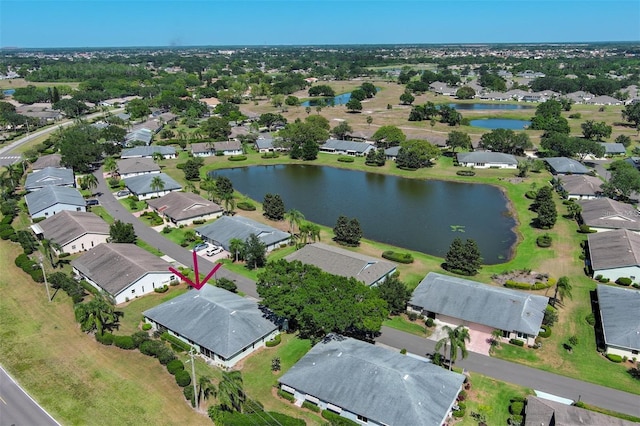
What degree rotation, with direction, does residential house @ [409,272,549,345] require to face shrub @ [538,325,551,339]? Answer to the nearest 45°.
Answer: approximately 90° to its left

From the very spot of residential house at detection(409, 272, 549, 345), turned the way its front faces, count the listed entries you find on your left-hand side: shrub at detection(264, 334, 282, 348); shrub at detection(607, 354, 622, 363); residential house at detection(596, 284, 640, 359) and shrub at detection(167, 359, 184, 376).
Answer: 2

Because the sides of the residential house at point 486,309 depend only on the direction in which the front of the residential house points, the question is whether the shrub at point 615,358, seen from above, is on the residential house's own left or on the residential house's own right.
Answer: on the residential house's own left

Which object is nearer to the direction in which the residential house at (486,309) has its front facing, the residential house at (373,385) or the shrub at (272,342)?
the residential house

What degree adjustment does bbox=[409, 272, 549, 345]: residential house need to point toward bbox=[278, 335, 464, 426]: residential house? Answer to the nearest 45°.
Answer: approximately 45° to its right

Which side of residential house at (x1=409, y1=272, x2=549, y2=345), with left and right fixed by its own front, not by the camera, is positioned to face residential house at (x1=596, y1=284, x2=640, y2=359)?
left

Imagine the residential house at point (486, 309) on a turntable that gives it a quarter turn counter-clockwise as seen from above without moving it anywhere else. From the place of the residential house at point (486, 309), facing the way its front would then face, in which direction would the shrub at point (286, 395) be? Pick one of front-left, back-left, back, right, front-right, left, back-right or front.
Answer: back-right

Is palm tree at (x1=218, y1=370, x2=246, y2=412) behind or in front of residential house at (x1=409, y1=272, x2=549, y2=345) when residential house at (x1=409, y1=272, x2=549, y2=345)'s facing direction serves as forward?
in front

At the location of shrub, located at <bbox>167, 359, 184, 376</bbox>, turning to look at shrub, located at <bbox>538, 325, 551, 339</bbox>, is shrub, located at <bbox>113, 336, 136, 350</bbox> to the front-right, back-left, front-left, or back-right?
back-left

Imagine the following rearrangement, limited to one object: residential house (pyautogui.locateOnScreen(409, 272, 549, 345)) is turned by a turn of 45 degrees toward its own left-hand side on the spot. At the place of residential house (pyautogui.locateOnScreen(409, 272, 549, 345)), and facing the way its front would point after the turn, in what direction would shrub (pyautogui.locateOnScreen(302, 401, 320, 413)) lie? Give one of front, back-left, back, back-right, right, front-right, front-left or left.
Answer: right

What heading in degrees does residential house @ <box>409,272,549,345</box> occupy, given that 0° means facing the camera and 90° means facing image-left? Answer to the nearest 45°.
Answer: approximately 0°

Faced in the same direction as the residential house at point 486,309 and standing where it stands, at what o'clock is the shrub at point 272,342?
The shrub is roughly at 2 o'clock from the residential house.

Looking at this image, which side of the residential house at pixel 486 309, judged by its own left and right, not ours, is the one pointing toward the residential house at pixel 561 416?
front

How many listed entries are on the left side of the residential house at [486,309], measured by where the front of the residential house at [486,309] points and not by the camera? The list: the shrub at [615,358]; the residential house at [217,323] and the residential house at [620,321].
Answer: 2

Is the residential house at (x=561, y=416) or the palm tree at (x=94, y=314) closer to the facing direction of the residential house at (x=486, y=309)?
the residential house
